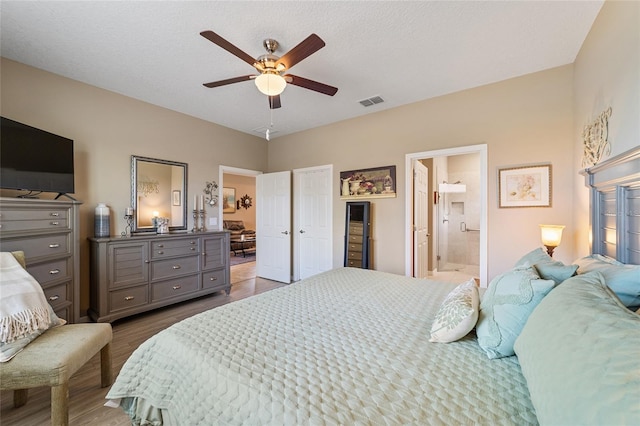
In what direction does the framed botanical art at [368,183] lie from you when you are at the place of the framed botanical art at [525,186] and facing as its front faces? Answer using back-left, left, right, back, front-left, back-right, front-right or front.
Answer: right

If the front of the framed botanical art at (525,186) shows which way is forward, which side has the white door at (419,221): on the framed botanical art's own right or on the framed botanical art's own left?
on the framed botanical art's own right

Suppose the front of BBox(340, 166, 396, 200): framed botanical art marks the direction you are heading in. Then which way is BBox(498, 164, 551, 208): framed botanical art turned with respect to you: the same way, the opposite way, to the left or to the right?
the same way

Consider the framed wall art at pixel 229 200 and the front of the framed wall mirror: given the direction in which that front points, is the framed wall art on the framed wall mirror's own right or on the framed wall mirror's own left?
on the framed wall mirror's own left

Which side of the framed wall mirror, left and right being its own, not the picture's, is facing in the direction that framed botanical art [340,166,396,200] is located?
front

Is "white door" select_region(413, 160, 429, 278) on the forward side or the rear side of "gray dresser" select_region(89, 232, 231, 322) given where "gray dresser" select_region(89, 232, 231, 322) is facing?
on the forward side

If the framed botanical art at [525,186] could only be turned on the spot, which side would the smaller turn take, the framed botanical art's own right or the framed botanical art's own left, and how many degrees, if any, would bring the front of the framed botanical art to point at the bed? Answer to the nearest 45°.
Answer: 0° — it already faces it

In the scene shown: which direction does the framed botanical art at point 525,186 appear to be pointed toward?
toward the camera

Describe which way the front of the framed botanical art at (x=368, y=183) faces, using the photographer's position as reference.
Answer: facing the viewer and to the left of the viewer

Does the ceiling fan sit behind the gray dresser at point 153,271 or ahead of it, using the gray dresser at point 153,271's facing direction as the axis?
ahead

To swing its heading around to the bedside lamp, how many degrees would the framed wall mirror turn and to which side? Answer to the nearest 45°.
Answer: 0° — it already faces it

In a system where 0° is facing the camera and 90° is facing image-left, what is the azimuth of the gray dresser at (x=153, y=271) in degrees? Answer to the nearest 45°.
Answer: approximately 315°

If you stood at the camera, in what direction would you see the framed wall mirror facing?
facing the viewer and to the right of the viewer

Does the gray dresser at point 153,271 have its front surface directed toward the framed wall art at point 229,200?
no

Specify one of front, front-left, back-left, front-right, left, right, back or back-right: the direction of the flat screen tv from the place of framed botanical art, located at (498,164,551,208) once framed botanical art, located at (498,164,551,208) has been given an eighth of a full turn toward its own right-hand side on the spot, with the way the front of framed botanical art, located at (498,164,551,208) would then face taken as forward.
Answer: front

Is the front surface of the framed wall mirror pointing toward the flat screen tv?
no

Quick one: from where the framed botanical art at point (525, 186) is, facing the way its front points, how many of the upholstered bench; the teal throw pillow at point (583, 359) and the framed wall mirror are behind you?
0

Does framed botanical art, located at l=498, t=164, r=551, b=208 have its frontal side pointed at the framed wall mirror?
no

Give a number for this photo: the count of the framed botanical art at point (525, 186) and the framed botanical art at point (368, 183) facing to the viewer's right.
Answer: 0

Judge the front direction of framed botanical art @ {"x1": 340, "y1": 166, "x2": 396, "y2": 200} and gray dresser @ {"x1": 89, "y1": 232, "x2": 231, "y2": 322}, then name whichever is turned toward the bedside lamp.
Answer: the gray dresser
